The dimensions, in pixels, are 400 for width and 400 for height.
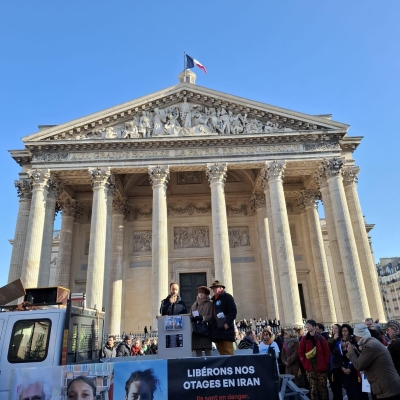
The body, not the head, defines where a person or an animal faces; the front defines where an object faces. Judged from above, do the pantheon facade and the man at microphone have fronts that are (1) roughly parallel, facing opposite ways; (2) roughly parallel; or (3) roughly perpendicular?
roughly parallel

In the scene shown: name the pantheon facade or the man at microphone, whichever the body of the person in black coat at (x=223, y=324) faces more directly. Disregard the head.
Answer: the man at microphone

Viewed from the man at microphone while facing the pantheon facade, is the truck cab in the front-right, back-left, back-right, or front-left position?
back-left

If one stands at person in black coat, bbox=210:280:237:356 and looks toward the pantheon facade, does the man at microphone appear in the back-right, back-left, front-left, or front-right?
front-left

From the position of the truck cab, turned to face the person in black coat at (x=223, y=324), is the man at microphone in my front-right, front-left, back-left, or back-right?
front-left

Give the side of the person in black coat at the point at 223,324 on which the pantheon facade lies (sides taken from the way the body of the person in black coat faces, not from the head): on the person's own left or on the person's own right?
on the person's own right

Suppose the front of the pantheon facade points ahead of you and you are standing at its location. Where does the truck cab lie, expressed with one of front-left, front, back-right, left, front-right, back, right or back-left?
front

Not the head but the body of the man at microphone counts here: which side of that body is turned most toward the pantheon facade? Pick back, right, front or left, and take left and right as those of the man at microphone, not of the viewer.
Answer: back

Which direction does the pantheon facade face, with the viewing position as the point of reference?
facing the viewer

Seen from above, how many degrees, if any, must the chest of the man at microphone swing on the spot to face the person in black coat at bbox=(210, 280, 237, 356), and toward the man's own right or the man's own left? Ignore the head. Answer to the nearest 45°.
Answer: approximately 45° to the man's own left

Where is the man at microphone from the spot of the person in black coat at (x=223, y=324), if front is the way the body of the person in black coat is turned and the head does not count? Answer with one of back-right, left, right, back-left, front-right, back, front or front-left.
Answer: right

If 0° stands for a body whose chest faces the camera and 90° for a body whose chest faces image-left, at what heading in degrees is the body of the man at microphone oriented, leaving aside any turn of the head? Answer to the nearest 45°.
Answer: approximately 0°
